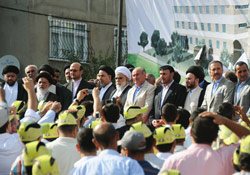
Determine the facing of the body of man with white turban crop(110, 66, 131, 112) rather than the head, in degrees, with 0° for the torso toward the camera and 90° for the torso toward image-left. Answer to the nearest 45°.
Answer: approximately 45°

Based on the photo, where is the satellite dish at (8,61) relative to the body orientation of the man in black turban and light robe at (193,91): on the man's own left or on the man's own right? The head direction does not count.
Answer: on the man's own right

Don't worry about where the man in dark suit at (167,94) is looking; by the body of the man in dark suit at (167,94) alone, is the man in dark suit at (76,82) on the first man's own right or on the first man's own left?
on the first man's own right

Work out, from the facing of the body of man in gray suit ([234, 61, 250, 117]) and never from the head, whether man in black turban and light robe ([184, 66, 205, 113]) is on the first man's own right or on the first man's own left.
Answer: on the first man's own right

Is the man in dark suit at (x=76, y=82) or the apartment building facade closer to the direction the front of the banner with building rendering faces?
the man in dark suit

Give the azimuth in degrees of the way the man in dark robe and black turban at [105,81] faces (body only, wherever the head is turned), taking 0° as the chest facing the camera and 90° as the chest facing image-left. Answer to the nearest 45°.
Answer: approximately 45°

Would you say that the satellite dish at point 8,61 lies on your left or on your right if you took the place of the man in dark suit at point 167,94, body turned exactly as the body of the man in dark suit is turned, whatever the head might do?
on your right
